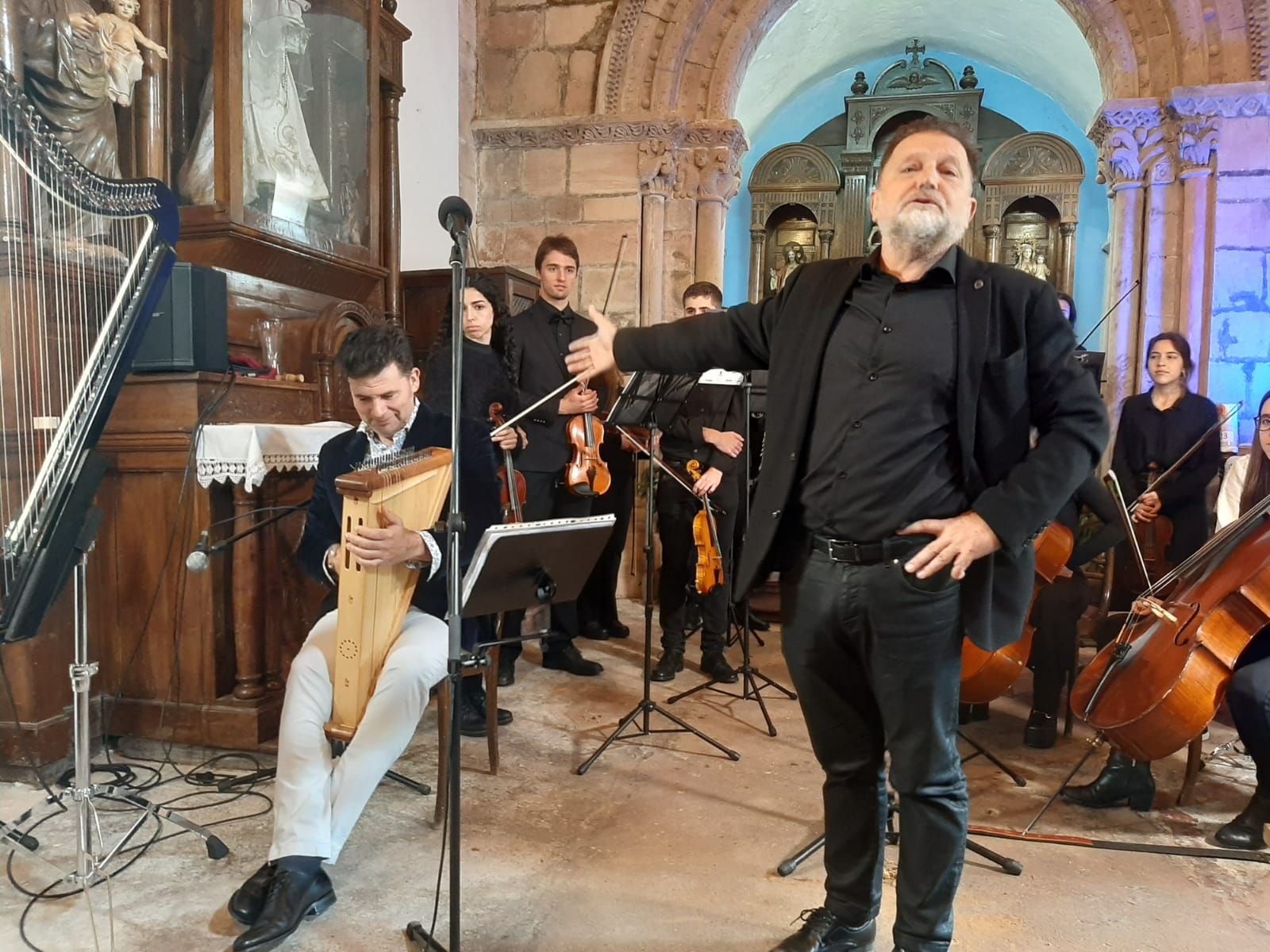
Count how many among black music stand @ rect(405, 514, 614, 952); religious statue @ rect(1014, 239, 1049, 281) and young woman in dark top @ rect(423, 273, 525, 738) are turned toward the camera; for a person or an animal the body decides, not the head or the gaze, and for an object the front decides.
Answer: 2

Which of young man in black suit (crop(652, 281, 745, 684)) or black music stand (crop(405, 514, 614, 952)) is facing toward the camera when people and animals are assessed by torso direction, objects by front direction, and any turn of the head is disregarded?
the young man in black suit

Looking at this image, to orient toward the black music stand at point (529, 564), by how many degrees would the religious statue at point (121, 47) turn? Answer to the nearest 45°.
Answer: approximately 45° to its left

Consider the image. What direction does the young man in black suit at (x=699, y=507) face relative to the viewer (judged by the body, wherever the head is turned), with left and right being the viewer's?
facing the viewer

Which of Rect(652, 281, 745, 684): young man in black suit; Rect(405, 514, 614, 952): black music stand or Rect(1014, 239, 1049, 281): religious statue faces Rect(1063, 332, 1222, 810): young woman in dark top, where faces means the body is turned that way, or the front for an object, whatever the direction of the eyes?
the religious statue

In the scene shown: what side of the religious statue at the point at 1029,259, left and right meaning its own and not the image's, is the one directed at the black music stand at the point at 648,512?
front

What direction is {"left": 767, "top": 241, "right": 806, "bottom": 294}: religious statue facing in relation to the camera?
toward the camera

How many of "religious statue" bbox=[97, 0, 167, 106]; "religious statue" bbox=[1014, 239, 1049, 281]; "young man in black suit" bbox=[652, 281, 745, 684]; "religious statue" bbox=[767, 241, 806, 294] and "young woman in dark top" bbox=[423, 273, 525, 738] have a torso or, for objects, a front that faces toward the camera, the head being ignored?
5

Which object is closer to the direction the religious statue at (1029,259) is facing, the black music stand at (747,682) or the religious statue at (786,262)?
the black music stand

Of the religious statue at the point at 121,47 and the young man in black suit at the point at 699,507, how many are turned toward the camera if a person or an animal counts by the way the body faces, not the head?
2

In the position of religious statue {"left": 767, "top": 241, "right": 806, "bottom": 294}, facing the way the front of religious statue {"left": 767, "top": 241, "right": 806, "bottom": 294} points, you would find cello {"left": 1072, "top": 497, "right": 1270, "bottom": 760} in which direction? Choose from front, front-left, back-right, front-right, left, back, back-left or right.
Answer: front

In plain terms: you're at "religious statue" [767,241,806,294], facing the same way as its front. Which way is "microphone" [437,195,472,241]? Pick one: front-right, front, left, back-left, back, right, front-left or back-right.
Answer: front

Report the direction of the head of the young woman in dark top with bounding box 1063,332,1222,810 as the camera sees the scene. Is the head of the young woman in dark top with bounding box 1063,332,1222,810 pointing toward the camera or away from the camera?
toward the camera

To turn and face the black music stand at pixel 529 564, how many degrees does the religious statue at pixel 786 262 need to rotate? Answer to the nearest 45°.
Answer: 0° — it already faces it

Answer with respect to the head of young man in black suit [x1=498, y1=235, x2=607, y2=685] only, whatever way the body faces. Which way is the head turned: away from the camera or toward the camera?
toward the camera

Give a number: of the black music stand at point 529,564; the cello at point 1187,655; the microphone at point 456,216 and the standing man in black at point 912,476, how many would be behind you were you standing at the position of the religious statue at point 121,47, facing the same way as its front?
0

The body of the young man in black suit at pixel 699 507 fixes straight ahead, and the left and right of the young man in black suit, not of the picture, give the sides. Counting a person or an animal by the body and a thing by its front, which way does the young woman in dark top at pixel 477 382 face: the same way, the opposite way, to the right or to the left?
the same way

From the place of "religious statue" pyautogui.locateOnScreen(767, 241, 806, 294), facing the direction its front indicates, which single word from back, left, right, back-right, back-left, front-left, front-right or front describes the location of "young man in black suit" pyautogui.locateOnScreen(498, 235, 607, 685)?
front
